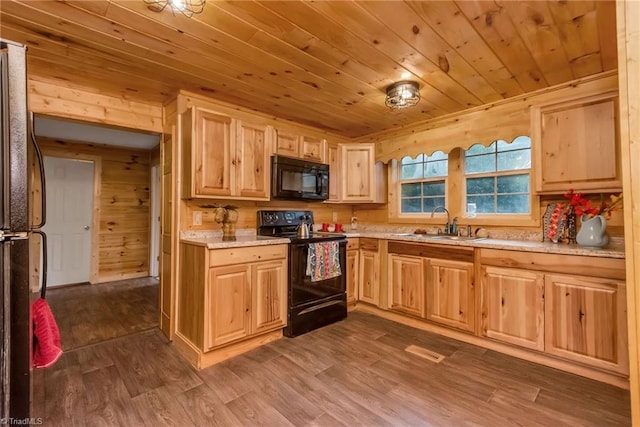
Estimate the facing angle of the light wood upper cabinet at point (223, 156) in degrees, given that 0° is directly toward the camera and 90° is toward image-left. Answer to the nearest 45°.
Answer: approximately 315°

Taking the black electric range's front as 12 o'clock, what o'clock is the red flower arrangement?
The red flower arrangement is roughly at 11 o'clock from the black electric range.

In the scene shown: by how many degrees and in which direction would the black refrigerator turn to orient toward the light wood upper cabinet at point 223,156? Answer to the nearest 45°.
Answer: approximately 45° to its left

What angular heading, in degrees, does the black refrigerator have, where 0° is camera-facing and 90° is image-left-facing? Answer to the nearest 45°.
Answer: approximately 270°

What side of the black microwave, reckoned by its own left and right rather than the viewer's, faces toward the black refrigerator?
right

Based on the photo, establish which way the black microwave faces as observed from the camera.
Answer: facing the viewer and to the right of the viewer
